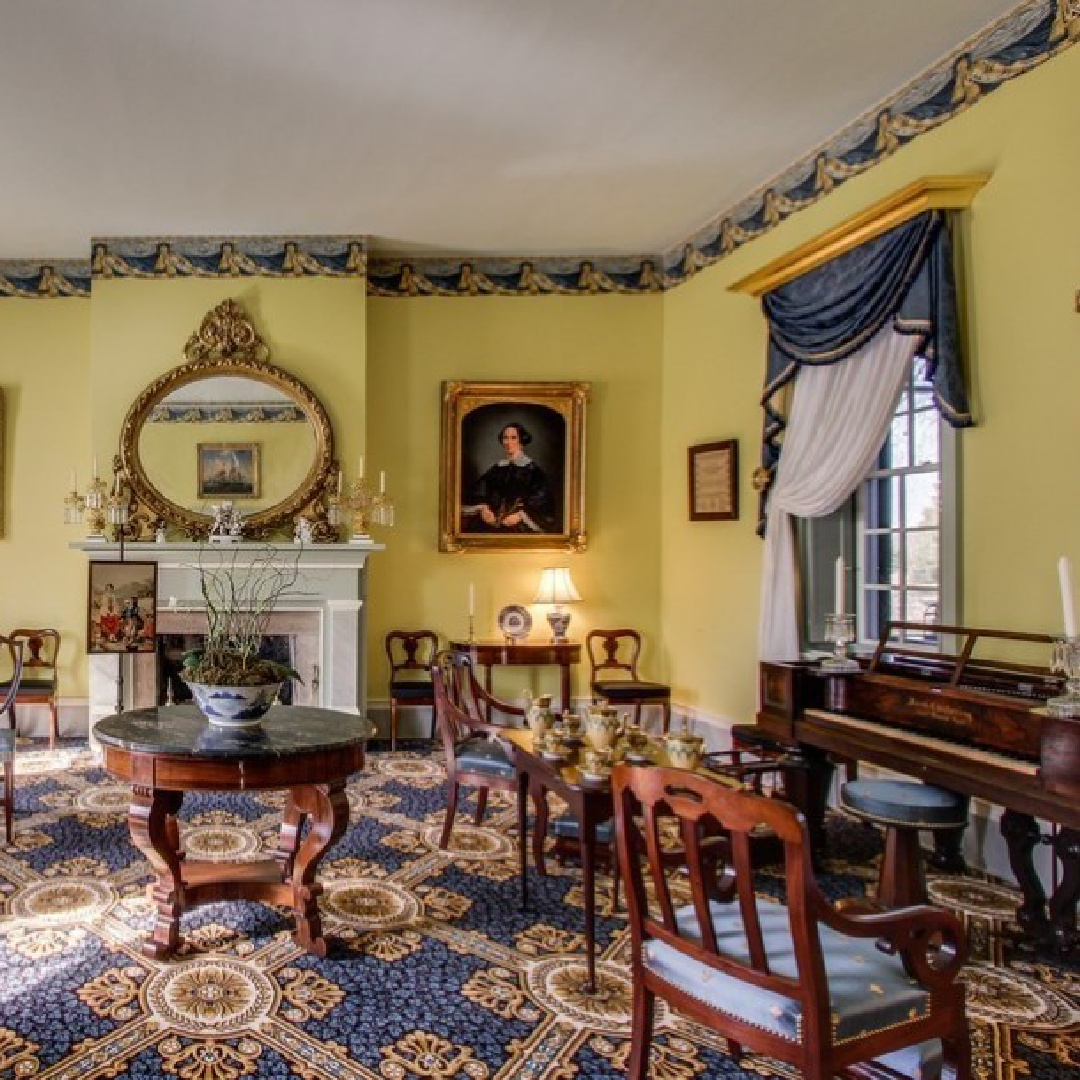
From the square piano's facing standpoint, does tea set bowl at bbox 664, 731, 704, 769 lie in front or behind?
in front

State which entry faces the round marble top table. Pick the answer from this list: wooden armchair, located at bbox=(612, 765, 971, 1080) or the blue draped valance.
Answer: the blue draped valance

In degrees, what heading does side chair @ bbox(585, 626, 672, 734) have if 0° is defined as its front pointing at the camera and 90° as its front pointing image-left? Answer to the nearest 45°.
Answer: approximately 315°

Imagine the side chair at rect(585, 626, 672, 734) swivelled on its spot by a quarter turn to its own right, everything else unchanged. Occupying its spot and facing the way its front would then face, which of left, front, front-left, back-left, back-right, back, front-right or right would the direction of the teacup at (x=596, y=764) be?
front-left

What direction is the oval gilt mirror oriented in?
toward the camera

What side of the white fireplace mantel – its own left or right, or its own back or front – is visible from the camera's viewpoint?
front

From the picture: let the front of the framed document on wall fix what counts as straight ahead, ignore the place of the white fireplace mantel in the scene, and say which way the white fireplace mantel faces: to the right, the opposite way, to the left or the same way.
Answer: to the left

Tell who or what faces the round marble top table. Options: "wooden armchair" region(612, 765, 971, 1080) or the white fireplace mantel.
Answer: the white fireplace mantel

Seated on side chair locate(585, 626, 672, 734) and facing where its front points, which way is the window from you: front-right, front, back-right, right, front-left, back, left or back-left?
front

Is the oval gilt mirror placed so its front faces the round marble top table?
yes

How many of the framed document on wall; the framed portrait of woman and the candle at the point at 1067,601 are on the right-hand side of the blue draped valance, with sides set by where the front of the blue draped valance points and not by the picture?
2

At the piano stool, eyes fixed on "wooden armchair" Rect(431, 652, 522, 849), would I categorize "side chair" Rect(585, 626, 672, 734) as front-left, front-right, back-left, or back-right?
front-right

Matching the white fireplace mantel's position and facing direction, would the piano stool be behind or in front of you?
in front

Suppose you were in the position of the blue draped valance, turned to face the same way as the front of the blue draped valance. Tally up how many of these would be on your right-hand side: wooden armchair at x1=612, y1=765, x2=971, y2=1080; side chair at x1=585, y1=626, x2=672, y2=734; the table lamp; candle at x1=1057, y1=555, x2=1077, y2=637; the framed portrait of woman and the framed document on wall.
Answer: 4
